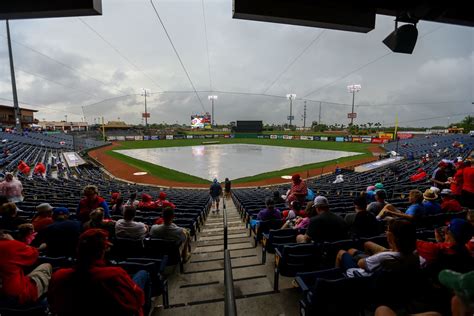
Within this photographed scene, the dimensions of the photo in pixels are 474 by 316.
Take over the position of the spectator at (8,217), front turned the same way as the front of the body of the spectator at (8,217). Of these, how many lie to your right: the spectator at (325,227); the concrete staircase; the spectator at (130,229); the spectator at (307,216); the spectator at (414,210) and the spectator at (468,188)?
6

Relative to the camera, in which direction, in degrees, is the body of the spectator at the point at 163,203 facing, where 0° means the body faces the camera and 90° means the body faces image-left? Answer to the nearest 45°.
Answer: approximately 180°

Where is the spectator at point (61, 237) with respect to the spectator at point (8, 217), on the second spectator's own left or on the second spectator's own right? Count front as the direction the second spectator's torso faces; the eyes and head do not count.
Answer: on the second spectator's own right

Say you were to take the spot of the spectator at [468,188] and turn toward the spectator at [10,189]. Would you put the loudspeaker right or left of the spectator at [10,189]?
left

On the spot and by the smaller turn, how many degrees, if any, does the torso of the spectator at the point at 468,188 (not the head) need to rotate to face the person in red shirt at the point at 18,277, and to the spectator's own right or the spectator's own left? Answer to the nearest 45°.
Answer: approximately 135° to the spectator's own left

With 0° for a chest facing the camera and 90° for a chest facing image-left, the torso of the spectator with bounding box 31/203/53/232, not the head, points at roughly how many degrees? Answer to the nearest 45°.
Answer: approximately 180°

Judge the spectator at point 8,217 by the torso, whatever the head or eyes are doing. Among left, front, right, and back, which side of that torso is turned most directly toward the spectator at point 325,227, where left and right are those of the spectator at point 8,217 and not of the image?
right

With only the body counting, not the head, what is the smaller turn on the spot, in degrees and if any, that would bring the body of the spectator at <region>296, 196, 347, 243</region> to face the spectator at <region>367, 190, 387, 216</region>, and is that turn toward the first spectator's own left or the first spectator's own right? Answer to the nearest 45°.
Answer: approximately 90° to the first spectator's own right

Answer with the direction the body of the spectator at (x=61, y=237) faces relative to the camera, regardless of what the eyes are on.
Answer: away from the camera

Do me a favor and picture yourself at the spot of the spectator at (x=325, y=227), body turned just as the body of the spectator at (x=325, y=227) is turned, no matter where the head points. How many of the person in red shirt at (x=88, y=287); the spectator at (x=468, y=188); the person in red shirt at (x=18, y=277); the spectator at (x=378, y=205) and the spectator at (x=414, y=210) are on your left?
2

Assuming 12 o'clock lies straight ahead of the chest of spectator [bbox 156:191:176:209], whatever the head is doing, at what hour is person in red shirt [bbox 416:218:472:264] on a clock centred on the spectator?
The person in red shirt is roughly at 5 o'clock from the spectator.

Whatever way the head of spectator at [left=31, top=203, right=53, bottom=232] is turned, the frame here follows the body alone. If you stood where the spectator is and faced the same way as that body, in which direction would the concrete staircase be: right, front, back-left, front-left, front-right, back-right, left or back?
back-right

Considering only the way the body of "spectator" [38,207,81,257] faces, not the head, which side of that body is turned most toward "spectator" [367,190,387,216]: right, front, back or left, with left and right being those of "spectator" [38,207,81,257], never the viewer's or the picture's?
right

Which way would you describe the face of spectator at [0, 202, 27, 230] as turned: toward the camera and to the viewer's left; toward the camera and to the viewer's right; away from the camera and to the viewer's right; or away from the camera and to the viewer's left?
away from the camera and to the viewer's right
